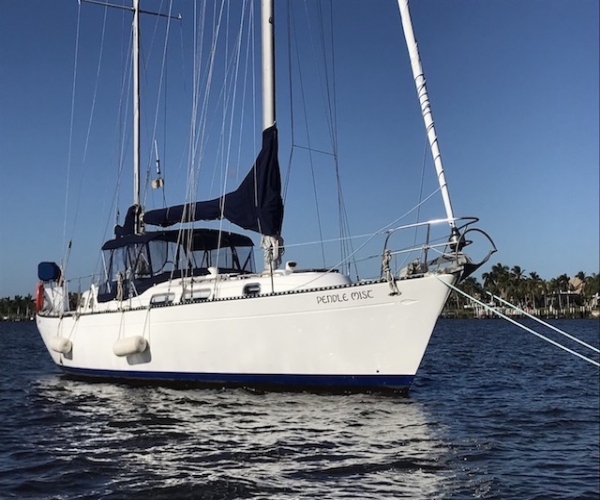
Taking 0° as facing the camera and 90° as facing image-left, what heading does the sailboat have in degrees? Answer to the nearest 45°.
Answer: approximately 315°
